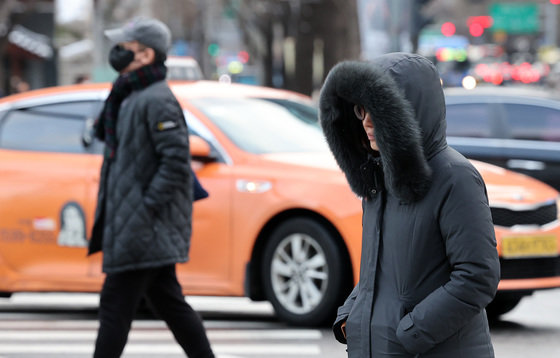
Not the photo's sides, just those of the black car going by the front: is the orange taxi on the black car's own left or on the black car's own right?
on the black car's own right

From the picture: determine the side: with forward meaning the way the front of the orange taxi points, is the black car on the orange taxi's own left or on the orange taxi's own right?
on the orange taxi's own left

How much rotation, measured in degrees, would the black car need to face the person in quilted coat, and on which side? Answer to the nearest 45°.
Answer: approximately 90° to its right

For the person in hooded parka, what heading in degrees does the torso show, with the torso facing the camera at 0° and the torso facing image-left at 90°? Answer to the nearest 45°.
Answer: approximately 45°

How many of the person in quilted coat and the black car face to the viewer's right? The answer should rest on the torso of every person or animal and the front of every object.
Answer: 1

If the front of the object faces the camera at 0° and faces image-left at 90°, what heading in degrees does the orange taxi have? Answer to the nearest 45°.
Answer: approximately 315°

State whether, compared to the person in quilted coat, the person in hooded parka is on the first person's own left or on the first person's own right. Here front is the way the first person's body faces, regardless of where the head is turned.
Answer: on the first person's own left

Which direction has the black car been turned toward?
to the viewer's right
